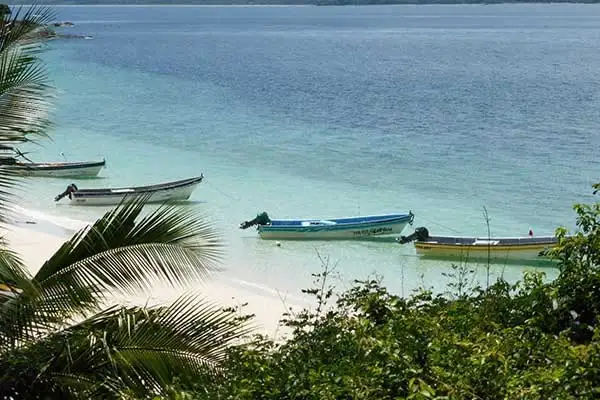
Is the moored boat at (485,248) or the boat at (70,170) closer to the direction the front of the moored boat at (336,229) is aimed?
the moored boat

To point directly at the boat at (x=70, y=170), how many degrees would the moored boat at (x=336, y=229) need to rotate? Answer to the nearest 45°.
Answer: approximately 135° to its left

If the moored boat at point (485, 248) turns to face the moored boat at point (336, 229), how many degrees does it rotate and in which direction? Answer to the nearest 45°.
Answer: approximately 180°

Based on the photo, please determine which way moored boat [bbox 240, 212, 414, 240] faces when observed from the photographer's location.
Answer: facing to the right of the viewer

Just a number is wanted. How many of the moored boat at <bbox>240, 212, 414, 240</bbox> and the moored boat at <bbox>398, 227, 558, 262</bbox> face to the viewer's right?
2

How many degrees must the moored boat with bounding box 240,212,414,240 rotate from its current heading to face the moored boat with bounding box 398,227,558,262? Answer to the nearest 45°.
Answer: approximately 45° to its right

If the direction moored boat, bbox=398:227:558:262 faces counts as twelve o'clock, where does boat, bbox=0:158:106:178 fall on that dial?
The boat is roughly at 7 o'clock from the moored boat.

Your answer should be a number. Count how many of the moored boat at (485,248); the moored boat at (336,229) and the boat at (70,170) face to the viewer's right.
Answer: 3

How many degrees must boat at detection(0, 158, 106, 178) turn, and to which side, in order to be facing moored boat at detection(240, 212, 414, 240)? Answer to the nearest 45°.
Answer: approximately 45° to its right

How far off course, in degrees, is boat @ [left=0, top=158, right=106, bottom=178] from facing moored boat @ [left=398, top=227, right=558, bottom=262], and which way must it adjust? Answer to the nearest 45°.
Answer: approximately 45° to its right

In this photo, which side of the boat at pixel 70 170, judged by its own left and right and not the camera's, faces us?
right

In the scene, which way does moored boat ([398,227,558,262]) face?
to the viewer's right
